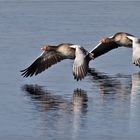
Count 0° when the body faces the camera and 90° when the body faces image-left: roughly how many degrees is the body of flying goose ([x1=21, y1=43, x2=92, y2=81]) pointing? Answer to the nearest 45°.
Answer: approximately 45°

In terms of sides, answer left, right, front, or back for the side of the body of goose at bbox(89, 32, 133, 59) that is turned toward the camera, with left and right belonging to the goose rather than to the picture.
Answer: left

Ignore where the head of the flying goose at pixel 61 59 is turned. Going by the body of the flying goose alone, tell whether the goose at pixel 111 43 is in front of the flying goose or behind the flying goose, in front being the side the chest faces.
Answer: behind
